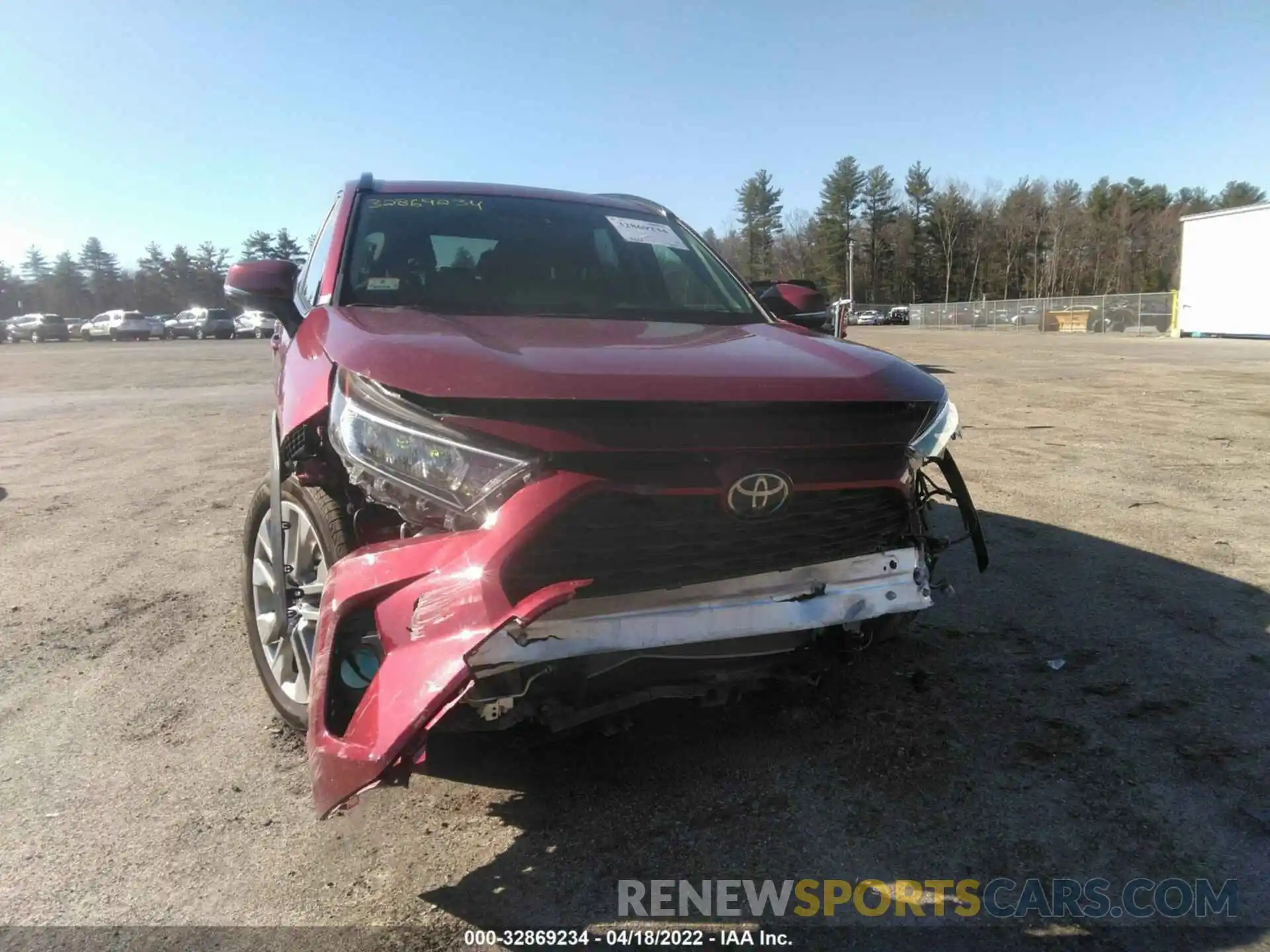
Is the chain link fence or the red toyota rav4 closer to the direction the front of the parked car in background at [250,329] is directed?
the red toyota rav4

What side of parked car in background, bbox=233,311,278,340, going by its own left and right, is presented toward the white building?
left

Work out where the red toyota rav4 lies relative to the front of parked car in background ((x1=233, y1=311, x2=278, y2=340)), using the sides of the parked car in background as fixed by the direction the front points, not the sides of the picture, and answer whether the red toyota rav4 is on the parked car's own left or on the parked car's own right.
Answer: on the parked car's own left

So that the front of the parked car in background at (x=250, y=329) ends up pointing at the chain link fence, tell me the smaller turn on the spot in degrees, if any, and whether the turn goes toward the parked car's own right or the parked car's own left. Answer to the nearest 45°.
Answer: approximately 90° to the parked car's own left

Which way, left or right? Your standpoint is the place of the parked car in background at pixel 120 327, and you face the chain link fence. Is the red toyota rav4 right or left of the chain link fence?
right

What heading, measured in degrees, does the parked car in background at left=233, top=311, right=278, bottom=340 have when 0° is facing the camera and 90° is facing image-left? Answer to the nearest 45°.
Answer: approximately 45°

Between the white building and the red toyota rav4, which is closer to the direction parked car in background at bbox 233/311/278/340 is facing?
the red toyota rav4

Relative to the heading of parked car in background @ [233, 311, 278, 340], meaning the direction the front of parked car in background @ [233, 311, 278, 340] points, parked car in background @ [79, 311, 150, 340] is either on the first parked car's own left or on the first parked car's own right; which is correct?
on the first parked car's own right
